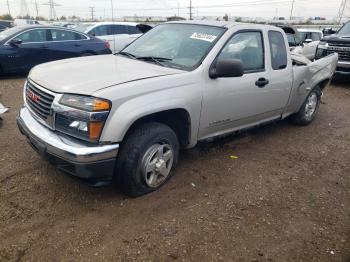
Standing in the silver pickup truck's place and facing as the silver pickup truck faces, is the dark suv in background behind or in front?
behind

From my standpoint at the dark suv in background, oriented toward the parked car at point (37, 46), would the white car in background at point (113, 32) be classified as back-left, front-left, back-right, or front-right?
front-right

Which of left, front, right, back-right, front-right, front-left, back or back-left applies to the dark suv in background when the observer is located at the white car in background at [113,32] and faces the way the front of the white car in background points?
back-left

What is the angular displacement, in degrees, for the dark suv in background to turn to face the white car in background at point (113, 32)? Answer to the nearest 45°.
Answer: approximately 45° to its right

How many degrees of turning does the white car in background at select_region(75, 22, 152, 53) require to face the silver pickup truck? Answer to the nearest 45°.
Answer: approximately 90° to its left

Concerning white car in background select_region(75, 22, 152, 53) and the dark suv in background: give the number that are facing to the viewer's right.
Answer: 0

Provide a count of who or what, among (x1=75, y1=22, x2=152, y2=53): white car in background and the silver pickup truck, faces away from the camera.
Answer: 0

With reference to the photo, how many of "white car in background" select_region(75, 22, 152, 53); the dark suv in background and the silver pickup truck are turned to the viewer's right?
0

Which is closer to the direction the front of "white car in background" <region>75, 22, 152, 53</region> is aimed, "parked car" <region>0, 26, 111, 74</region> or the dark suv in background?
the parked car

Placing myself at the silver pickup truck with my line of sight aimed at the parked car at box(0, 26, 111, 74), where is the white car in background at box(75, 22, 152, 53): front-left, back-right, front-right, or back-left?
front-right

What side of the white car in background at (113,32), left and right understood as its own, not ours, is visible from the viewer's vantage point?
left

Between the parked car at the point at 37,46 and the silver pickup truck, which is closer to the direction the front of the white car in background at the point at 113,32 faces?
the parked car

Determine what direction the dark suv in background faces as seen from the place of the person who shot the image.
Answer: facing the viewer and to the left of the viewer
